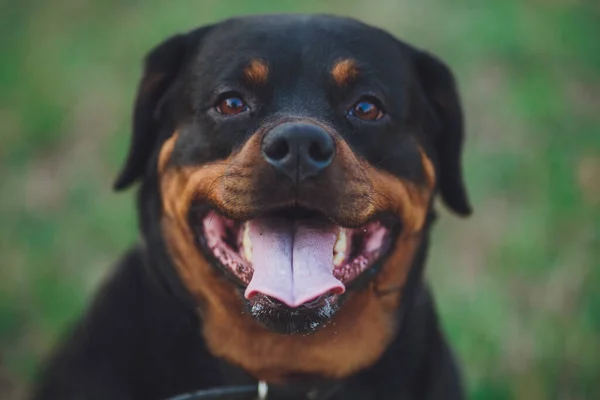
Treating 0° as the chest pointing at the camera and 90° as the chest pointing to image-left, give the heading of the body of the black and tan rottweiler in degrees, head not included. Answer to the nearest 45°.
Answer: approximately 0°
